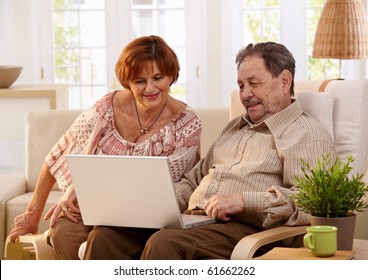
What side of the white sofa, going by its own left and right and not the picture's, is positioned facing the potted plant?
left

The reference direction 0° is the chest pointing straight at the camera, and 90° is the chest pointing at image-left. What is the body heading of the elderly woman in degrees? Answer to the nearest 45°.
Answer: approximately 0°

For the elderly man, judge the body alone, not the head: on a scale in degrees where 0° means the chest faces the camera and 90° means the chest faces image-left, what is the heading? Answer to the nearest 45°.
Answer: approximately 45°

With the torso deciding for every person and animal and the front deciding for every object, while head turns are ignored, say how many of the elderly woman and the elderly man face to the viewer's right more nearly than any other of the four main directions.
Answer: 0

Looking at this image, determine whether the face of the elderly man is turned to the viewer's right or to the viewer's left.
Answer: to the viewer's left

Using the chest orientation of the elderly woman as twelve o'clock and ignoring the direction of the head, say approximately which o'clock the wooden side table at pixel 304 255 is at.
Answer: The wooden side table is roughly at 11 o'clock from the elderly woman.
